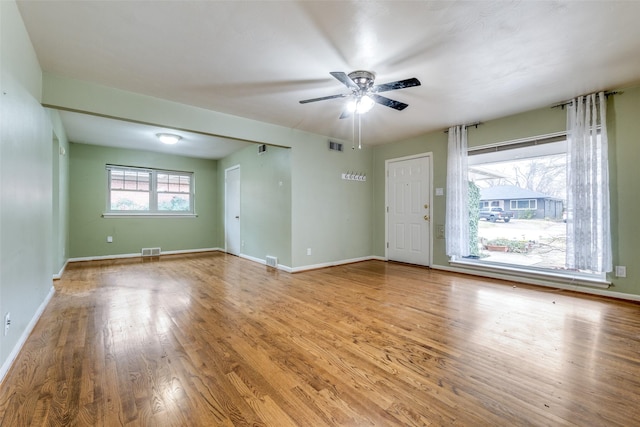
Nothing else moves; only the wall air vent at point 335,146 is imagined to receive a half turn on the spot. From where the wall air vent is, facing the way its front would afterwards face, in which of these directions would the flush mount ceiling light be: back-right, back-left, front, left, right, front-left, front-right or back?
front-left

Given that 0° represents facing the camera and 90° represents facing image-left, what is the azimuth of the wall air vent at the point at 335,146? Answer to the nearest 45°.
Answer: approximately 315°

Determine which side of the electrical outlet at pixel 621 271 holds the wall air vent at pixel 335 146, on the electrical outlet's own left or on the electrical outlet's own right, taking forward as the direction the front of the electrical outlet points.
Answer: on the electrical outlet's own right

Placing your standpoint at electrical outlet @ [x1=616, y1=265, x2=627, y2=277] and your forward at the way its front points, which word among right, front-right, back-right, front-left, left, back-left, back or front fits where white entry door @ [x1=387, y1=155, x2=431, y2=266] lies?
right

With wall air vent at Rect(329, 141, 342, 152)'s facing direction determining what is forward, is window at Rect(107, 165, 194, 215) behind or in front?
behind

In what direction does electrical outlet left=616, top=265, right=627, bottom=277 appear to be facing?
toward the camera

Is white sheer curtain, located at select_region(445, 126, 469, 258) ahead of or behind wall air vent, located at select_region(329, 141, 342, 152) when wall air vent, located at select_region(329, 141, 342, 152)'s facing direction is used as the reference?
ahead

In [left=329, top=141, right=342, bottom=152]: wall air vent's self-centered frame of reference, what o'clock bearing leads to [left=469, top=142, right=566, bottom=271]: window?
The window is roughly at 11 o'clock from the wall air vent.

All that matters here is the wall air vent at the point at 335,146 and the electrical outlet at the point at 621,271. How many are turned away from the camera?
0
